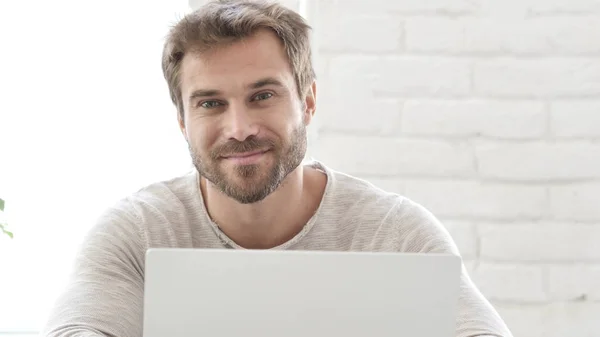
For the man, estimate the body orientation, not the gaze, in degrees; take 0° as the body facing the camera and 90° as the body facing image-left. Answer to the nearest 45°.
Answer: approximately 0°

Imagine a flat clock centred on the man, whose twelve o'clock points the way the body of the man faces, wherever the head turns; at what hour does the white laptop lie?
The white laptop is roughly at 12 o'clock from the man.

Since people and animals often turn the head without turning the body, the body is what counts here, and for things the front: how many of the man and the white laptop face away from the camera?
1

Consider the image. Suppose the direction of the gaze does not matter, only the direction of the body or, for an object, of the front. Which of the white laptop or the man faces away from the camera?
the white laptop

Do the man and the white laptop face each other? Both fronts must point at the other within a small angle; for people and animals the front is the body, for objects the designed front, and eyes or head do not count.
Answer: yes

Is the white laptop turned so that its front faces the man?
yes

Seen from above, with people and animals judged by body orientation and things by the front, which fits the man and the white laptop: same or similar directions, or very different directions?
very different directions

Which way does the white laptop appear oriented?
away from the camera
